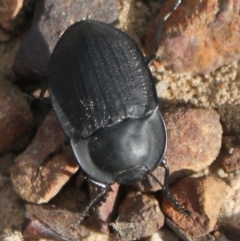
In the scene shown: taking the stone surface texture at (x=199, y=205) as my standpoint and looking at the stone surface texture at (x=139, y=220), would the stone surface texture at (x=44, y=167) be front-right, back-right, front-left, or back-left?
front-right

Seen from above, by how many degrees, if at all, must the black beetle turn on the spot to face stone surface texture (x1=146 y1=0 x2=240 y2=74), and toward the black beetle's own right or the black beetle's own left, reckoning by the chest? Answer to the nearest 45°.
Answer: approximately 90° to the black beetle's own left

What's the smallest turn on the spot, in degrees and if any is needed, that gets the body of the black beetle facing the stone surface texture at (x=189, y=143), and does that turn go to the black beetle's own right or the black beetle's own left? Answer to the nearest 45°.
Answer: approximately 90° to the black beetle's own left

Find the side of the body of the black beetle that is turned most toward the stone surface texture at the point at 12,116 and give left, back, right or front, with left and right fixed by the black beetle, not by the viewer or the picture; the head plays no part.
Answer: right

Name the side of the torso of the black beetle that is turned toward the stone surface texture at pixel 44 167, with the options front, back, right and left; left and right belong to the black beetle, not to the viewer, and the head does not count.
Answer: right

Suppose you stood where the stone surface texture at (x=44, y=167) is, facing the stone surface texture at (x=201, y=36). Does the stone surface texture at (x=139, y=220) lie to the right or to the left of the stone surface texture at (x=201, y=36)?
right

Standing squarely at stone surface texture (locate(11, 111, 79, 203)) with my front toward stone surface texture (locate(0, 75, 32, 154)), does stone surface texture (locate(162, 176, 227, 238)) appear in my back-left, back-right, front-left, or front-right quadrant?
back-right

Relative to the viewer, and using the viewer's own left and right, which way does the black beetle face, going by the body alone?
facing the viewer

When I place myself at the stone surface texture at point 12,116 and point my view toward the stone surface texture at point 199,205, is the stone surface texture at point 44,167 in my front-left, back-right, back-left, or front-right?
front-right

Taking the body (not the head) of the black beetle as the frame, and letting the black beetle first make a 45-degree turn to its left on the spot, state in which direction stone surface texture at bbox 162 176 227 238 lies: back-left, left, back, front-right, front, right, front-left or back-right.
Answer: front
